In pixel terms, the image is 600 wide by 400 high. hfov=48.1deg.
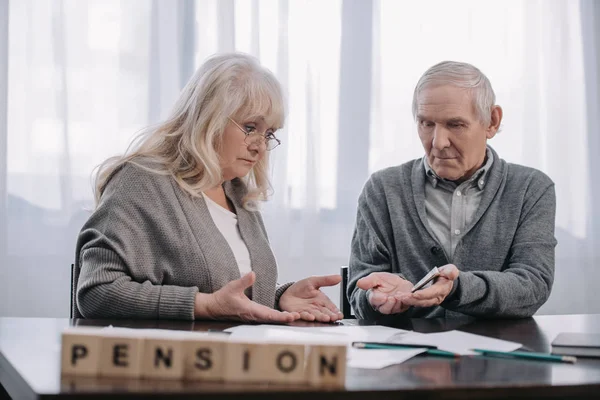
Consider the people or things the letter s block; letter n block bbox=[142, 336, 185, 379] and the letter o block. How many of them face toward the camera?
3

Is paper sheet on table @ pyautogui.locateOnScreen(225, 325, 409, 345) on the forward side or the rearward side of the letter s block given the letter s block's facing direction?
on the rearward side

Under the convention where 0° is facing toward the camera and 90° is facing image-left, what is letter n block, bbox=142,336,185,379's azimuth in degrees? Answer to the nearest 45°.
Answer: approximately 0°

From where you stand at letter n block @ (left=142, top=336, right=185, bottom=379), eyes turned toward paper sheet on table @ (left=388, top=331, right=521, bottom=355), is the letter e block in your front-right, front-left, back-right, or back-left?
back-left

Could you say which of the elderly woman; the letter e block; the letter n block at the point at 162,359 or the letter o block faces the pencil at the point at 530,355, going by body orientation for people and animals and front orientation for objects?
the elderly woman

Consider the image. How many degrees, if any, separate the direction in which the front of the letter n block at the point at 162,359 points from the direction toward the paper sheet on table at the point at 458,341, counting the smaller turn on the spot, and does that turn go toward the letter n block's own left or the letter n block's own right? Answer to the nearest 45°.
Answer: approximately 135° to the letter n block's own left

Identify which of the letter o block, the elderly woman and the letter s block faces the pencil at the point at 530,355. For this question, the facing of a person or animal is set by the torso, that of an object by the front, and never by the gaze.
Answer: the elderly woman

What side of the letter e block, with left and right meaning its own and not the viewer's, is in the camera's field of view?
front

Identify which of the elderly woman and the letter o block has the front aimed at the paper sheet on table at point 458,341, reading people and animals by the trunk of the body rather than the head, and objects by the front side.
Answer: the elderly woman

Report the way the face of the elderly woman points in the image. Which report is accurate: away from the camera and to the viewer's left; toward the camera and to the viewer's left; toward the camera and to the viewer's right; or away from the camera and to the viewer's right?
toward the camera and to the viewer's right
